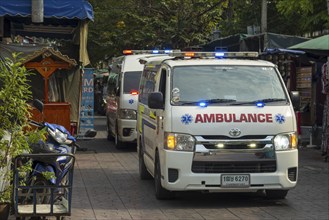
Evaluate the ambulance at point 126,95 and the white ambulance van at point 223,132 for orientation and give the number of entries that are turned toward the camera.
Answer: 2

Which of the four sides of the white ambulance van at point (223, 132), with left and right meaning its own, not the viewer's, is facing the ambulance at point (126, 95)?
back

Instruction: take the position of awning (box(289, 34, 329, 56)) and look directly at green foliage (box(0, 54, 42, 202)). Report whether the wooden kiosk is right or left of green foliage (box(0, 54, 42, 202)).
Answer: right

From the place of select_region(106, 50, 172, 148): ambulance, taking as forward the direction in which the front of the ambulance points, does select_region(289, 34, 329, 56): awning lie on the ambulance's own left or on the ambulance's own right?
on the ambulance's own left

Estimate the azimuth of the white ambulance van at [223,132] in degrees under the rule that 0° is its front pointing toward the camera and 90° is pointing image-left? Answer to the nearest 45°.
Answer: approximately 0°
